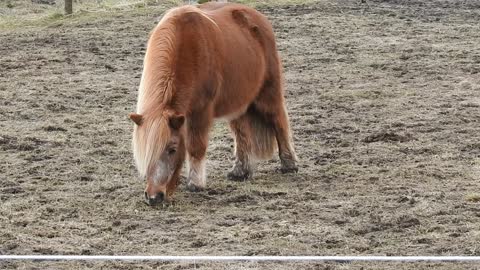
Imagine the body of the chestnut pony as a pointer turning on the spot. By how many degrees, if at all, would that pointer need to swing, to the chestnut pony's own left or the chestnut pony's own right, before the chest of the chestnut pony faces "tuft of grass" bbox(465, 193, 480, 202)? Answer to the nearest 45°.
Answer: approximately 135° to the chestnut pony's own left

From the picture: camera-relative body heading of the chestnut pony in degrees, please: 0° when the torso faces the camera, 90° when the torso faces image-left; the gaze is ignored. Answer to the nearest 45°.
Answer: approximately 45°
